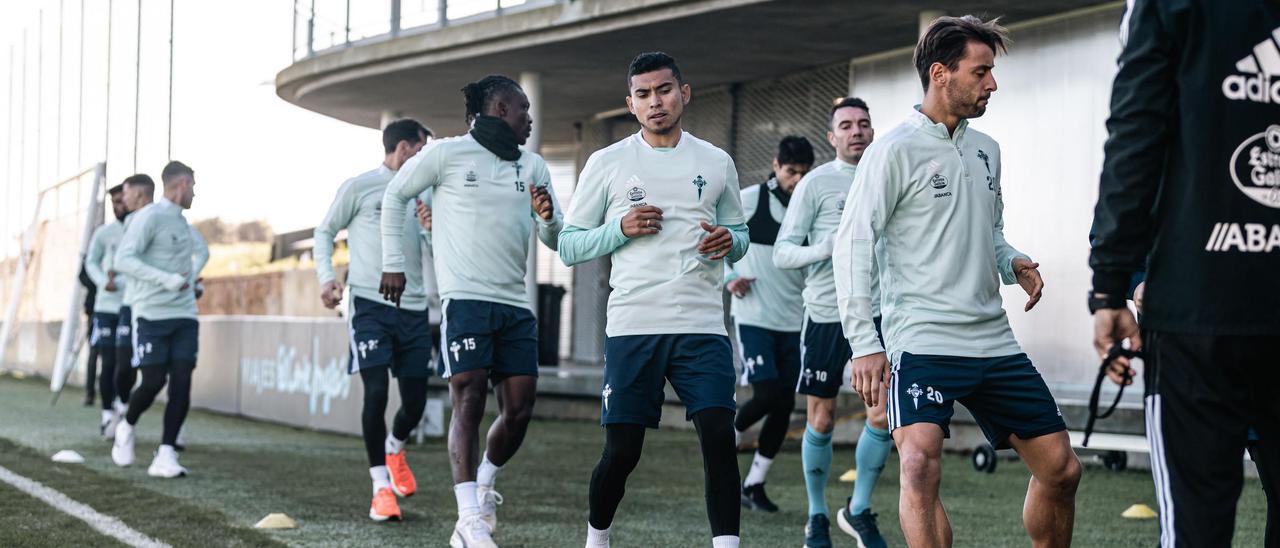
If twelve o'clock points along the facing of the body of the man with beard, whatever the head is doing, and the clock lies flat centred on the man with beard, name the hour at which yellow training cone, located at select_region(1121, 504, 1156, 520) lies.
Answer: The yellow training cone is roughly at 8 o'clock from the man with beard.

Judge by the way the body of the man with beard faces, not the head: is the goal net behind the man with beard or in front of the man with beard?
behind

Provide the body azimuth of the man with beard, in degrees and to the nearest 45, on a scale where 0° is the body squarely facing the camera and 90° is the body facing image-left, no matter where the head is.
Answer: approximately 315°

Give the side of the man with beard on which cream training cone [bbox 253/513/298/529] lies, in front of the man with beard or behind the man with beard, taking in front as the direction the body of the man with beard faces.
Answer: behind
